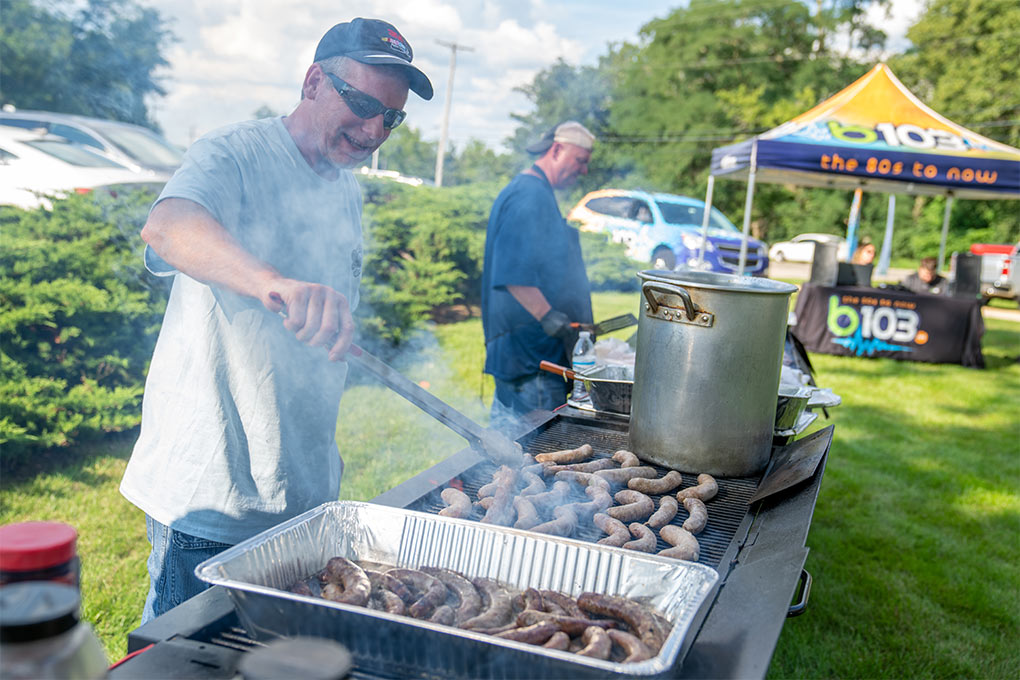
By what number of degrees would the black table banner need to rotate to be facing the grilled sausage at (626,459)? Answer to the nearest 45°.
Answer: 0° — it already faces it

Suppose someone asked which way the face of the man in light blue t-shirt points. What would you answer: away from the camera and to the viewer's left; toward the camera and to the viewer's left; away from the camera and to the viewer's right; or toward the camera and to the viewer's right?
toward the camera and to the viewer's right

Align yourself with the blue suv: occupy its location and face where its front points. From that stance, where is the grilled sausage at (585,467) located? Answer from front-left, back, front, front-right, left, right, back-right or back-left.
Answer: front-right

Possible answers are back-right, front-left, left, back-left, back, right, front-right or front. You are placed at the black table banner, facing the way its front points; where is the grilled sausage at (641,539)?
front

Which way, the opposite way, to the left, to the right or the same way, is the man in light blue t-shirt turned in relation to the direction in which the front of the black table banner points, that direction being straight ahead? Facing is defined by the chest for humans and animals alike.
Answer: to the left

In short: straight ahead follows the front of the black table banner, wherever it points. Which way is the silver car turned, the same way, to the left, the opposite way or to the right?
to the left

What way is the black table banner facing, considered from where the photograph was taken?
facing the viewer

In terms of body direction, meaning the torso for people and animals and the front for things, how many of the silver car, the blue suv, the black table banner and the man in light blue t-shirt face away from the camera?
0

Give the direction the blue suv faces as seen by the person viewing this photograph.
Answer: facing the viewer and to the right of the viewer

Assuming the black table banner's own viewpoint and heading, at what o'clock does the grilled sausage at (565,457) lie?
The grilled sausage is roughly at 12 o'clock from the black table banner.

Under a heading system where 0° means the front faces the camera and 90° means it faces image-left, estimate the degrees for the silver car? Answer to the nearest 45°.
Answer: approximately 315°

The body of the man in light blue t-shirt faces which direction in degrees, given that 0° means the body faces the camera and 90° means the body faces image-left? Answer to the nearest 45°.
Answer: approximately 315°

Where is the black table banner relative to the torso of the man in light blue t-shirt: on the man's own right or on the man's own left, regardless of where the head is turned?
on the man's own left

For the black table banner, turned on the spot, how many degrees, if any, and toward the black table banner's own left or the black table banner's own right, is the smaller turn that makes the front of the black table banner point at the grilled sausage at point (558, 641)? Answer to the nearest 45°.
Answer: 0° — it already faces it
